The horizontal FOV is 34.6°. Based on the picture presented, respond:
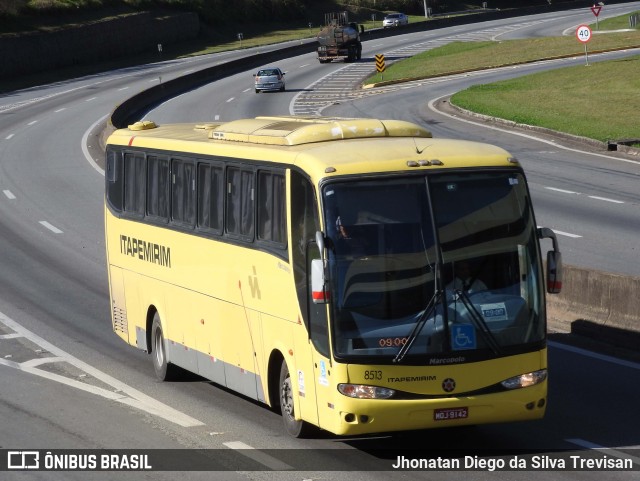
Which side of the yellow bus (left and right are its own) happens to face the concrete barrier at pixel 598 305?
left
